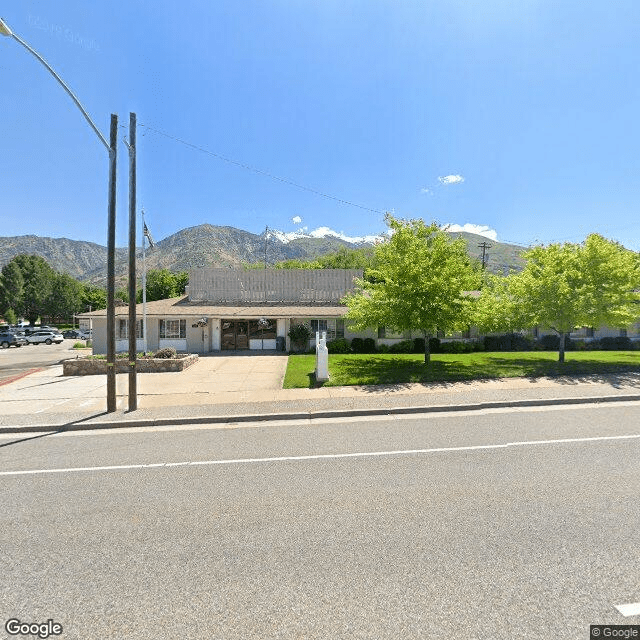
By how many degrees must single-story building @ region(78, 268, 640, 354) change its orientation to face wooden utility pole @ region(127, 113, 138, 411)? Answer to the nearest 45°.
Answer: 0° — it already faces it

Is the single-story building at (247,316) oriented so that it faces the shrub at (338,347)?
no

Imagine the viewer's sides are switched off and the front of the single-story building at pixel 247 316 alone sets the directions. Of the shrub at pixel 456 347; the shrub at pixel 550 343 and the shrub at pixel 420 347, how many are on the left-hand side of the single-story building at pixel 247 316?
3

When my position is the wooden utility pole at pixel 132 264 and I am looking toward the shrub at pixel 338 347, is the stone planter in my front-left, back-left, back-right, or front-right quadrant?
front-left

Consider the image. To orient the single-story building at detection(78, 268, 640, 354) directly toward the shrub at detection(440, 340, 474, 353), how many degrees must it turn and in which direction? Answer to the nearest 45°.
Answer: approximately 90° to its left

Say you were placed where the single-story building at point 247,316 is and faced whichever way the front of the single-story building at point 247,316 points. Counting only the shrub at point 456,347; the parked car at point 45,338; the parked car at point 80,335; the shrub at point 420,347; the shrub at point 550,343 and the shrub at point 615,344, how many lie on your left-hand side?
4

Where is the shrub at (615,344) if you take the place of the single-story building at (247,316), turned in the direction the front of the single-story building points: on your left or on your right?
on your left

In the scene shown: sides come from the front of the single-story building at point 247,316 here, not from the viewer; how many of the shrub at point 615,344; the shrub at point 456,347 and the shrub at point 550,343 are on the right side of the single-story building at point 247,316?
0

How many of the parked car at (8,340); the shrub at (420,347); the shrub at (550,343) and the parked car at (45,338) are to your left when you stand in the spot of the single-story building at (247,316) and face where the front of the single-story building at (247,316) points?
2

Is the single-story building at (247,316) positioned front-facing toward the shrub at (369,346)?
no

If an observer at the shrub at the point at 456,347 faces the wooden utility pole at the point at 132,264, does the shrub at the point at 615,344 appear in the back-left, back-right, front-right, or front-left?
back-left

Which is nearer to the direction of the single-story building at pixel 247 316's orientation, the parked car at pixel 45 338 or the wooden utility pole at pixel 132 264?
the wooden utility pole

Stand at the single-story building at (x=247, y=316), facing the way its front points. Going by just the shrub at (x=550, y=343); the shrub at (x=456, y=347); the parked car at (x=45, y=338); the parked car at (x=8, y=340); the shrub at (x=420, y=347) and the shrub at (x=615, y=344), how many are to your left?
4

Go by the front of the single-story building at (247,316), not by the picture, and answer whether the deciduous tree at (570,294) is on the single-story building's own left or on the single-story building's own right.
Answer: on the single-story building's own left

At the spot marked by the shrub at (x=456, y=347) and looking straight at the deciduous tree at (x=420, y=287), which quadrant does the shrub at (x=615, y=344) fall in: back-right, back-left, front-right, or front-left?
back-left

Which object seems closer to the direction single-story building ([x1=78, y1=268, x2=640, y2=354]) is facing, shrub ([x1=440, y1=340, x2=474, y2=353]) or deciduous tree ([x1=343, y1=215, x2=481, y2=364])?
the deciduous tree

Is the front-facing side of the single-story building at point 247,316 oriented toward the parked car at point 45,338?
no

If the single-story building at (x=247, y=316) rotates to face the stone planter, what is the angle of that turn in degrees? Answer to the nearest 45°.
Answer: approximately 45° to its right

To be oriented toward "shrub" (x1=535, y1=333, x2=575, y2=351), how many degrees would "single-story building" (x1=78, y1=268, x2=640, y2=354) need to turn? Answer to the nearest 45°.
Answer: approximately 90° to its left
